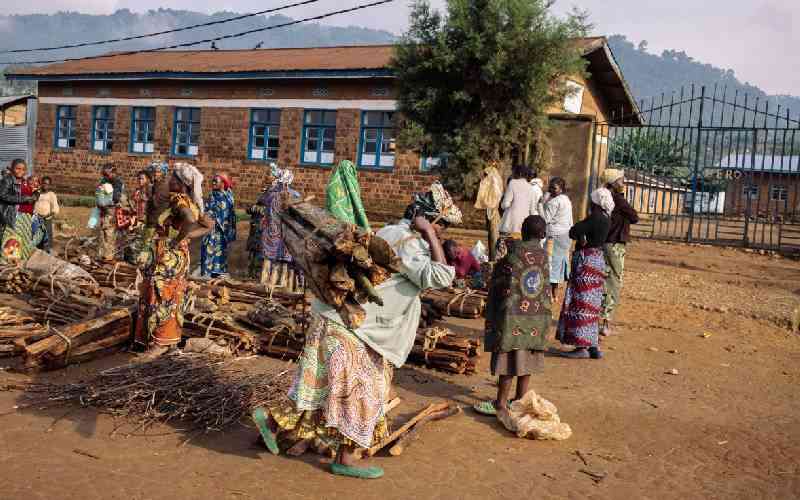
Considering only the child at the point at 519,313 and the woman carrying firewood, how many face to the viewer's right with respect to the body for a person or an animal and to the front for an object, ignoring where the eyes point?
1

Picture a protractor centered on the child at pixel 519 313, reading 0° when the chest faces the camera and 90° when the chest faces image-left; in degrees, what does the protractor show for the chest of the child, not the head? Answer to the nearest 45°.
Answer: approximately 135°

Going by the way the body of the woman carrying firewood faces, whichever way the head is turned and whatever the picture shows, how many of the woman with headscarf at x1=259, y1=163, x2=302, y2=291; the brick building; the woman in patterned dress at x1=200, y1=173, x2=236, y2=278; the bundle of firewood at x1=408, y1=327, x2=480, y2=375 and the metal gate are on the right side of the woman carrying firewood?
0

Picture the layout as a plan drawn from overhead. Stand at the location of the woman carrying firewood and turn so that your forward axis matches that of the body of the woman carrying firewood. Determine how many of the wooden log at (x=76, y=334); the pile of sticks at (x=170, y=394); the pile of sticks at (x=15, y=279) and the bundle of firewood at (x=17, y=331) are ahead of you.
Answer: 0

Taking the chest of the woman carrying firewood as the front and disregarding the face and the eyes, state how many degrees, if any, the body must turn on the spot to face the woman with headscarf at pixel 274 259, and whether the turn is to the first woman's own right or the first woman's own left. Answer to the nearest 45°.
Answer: approximately 90° to the first woman's own left

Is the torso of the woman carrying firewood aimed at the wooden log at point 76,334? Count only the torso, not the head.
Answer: no

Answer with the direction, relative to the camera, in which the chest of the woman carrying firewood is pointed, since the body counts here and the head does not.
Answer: to the viewer's right

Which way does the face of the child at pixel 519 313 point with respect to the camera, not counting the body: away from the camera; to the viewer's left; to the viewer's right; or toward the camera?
away from the camera

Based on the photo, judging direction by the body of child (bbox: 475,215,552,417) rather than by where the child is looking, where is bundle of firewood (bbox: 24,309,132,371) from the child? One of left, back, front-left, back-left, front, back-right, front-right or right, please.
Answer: front-left

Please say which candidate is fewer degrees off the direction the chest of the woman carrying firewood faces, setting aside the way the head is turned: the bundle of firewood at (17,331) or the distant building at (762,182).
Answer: the distant building

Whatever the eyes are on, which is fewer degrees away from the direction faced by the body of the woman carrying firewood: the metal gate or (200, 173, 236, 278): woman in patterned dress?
the metal gate

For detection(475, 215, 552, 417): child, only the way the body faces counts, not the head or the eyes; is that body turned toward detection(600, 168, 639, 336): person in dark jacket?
no

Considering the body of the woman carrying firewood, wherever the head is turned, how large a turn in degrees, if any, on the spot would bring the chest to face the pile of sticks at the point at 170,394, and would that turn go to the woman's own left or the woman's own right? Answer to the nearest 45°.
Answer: approximately 135° to the woman's own left
